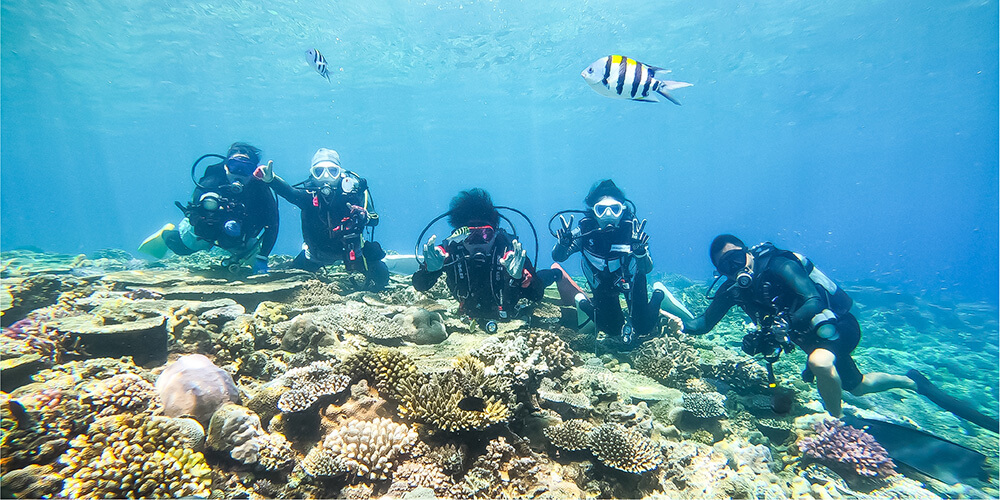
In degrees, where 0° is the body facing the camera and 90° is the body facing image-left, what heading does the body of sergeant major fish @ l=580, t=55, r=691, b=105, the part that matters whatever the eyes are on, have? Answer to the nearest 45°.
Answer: approximately 90°

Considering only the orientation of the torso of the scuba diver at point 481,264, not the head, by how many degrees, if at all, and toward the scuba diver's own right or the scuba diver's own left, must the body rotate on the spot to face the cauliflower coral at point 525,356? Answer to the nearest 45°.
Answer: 0° — they already face it

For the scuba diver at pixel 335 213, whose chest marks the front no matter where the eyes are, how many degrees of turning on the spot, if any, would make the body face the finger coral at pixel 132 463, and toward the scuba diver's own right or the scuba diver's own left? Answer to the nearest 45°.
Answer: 0° — they already face it

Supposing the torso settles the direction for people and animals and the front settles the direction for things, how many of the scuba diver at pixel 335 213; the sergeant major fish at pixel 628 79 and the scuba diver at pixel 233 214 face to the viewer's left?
1

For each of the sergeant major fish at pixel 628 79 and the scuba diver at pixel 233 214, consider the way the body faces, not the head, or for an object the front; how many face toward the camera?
1

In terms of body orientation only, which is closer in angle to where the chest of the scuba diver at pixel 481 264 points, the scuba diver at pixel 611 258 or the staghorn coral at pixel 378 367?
the staghorn coral

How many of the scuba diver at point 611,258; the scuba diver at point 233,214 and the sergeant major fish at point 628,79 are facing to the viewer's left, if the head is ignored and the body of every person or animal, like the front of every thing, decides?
1

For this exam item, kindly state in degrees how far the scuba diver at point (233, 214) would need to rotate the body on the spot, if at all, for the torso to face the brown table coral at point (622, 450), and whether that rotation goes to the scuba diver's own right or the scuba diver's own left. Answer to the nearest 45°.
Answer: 0° — they already face it

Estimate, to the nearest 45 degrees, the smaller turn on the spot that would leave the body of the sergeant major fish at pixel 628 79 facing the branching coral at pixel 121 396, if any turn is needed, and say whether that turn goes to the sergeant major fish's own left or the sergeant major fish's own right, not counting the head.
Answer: approximately 45° to the sergeant major fish's own left

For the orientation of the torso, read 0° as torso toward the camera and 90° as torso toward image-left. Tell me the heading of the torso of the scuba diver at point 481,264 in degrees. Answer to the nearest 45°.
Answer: approximately 0°

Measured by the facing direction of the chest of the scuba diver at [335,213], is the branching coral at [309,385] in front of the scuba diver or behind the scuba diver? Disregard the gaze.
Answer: in front
